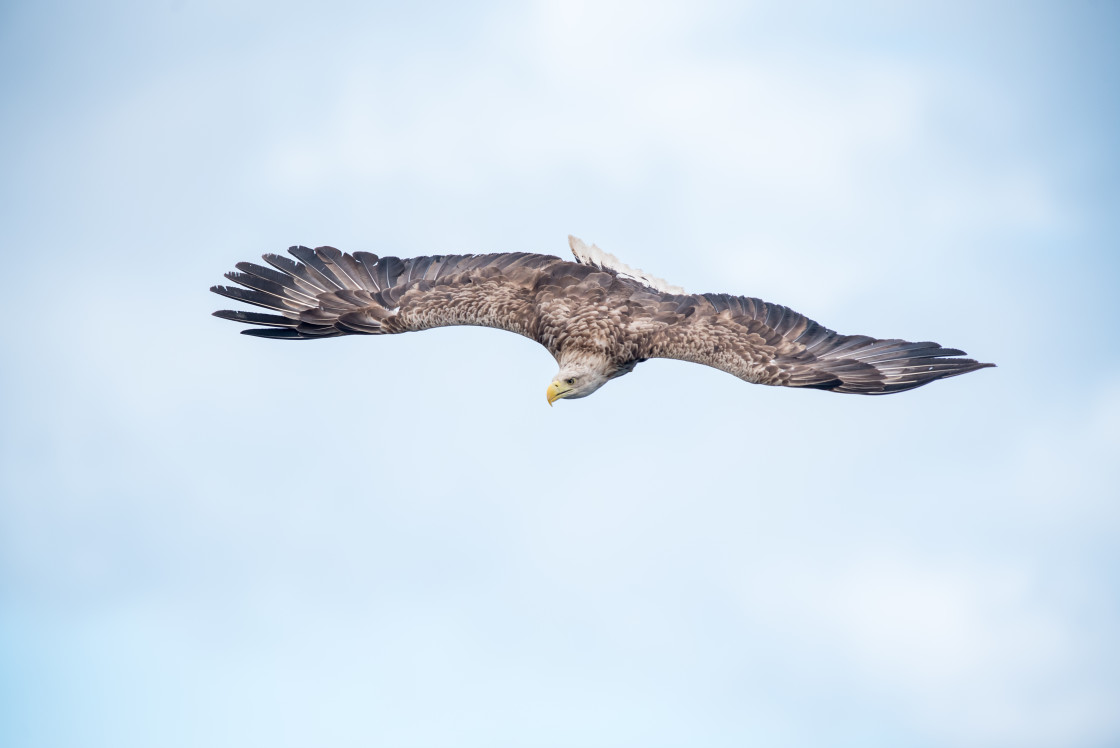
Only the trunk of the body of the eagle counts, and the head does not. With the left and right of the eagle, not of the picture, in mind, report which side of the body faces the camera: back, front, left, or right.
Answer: front
